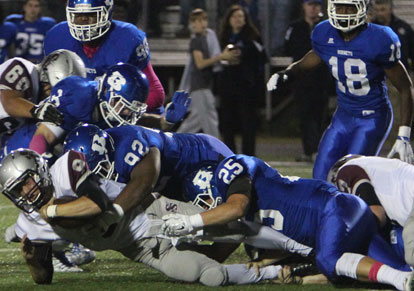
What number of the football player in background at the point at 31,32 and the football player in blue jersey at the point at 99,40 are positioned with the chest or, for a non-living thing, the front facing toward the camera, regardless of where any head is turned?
2

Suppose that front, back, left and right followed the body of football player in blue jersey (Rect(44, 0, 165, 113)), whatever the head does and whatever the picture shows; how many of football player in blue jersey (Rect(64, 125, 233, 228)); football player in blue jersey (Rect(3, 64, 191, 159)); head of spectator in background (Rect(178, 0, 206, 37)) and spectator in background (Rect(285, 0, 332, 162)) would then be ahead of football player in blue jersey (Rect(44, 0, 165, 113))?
2

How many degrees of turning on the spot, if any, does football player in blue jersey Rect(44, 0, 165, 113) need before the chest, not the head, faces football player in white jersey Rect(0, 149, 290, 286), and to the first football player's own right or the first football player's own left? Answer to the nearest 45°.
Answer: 0° — they already face them

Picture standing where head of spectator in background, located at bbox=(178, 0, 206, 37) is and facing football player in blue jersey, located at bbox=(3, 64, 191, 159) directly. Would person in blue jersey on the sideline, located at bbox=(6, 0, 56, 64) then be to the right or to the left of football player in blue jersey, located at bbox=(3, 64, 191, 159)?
right

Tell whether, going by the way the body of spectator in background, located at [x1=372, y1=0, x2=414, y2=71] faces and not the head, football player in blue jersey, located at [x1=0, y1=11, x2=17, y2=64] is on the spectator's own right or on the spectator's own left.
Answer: on the spectator's own right

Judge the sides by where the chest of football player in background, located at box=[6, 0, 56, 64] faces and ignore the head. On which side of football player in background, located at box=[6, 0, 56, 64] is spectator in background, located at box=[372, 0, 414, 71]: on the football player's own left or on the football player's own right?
on the football player's own left
